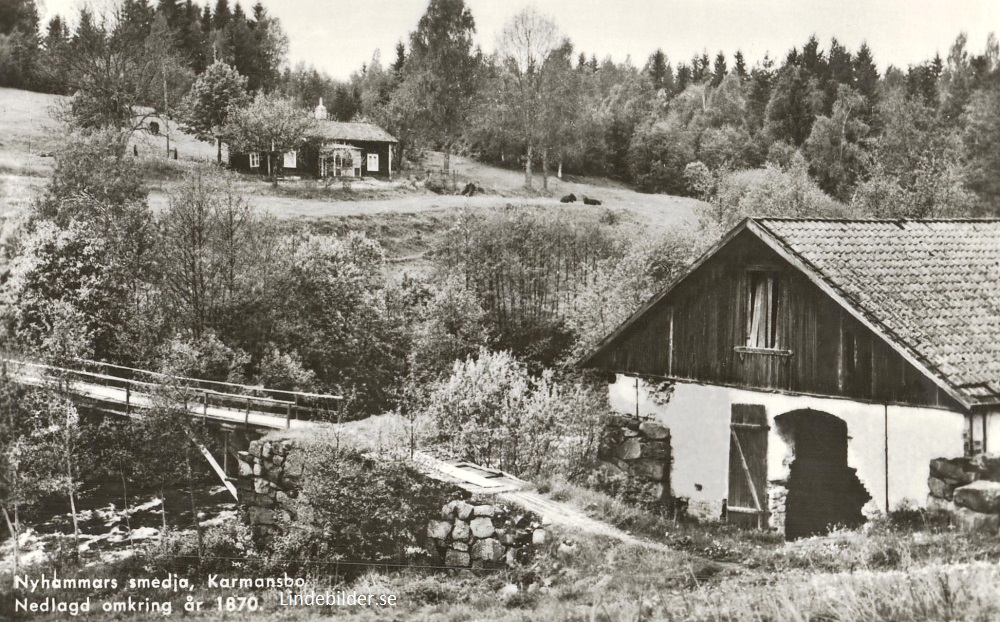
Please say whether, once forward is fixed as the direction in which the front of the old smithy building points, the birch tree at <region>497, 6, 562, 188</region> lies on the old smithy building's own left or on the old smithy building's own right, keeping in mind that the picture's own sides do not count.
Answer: on the old smithy building's own right

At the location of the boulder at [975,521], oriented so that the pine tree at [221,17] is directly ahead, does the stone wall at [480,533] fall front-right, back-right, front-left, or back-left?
front-left

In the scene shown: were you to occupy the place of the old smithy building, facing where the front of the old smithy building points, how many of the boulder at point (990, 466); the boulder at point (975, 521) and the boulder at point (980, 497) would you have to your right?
0

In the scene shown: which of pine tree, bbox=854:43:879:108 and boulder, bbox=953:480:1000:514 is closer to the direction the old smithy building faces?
the boulder

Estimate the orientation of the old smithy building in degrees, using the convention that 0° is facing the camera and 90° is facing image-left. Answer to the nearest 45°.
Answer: approximately 45°
